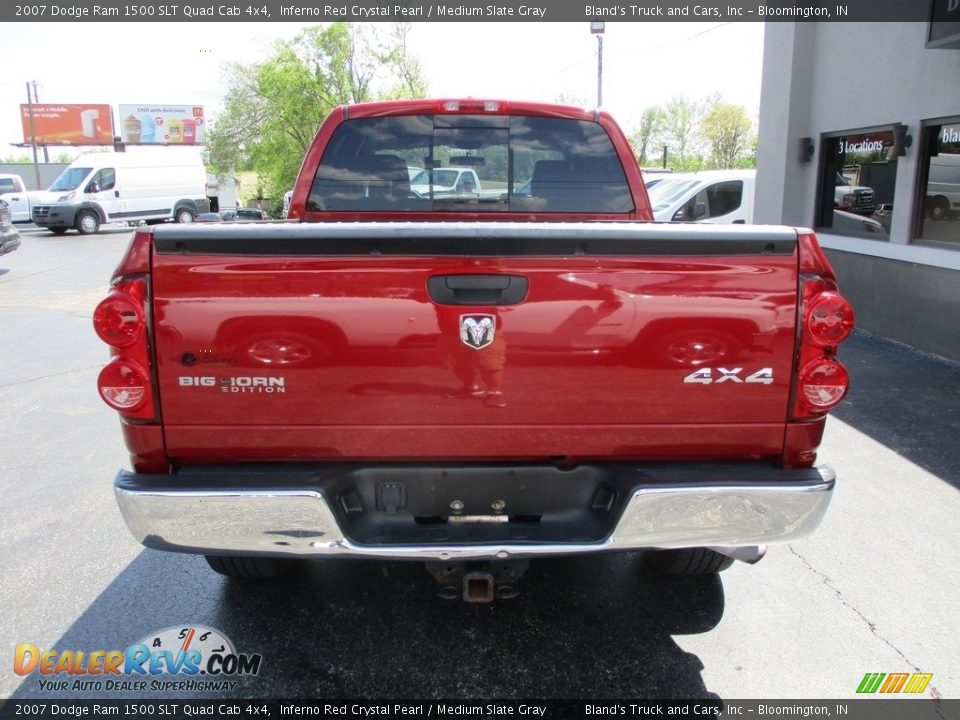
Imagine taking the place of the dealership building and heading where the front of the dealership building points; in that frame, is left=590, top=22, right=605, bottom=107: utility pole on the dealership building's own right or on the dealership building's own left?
on the dealership building's own right

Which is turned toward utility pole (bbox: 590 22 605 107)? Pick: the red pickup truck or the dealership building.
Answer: the red pickup truck

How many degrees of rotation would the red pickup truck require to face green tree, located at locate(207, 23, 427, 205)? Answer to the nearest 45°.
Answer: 0° — it already faces it

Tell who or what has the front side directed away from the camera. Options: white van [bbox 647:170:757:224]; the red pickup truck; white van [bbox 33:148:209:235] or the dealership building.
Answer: the red pickup truck

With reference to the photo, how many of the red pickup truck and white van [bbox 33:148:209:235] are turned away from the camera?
1

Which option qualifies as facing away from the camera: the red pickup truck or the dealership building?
the red pickup truck

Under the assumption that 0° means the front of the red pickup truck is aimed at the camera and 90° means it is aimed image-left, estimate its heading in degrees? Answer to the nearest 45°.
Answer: approximately 180°

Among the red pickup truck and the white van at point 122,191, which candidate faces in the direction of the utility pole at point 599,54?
the red pickup truck

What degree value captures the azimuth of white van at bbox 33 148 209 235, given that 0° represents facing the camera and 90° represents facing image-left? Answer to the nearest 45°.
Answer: approximately 45°

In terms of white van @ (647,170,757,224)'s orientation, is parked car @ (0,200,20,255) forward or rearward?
forward

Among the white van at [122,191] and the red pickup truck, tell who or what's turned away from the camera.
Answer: the red pickup truck

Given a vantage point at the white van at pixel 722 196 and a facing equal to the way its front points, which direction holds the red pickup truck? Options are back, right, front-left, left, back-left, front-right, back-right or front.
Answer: front-left
